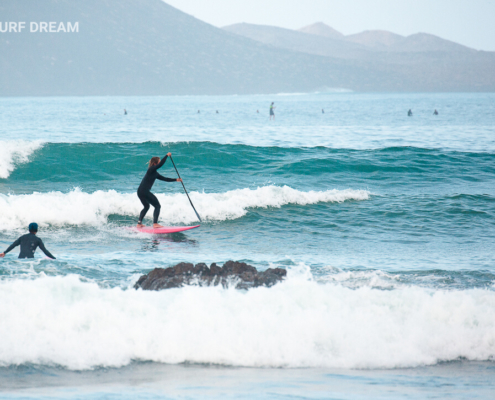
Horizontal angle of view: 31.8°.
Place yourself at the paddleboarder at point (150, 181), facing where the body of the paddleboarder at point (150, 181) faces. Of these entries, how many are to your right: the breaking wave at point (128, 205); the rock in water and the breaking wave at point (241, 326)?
2

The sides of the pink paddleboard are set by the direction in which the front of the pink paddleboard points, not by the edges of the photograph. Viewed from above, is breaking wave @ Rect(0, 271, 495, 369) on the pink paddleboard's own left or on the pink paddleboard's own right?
on the pink paddleboard's own right

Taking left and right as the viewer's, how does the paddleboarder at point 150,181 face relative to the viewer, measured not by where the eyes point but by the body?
facing to the right of the viewer

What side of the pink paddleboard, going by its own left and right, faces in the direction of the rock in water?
right

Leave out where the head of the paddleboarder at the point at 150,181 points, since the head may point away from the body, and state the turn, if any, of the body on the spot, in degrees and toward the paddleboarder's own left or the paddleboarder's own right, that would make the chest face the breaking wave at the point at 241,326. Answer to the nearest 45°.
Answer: approximately 90° to the paddleboarder's own right

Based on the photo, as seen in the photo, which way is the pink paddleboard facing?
to the viewer's right

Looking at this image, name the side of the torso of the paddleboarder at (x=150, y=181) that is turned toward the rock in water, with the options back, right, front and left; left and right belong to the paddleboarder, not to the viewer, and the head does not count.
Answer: right

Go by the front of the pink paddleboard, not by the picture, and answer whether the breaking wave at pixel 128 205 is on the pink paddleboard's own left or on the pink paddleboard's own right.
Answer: on the pink paddleboard's own left
